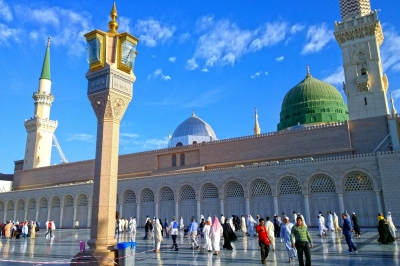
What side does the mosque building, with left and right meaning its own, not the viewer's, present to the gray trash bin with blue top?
front

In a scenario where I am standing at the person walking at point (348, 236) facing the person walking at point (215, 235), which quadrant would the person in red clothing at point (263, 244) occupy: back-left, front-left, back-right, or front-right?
front-left

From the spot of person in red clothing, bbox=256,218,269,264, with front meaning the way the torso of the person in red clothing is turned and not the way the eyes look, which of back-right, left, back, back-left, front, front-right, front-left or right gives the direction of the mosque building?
back

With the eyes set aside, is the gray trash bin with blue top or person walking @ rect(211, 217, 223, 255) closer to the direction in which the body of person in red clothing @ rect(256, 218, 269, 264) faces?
the gray trash bin with blue top

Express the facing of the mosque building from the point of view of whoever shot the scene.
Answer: facing the viewer and to the left of the viewer

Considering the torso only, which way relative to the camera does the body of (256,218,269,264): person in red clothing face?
toward the camera
